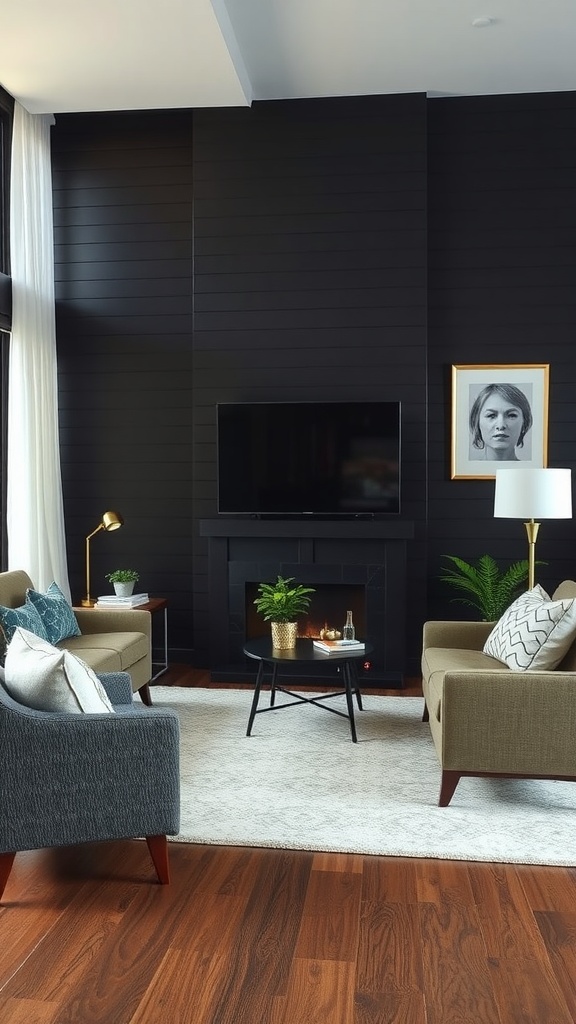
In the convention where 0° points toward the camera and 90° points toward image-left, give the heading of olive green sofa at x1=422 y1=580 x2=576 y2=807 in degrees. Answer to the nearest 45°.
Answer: approximately 90°

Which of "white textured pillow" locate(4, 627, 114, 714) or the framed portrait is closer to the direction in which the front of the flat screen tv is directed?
the white textured pillow

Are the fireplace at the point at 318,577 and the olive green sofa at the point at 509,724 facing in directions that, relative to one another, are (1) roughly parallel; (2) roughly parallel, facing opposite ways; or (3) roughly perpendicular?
roughly perpendicular

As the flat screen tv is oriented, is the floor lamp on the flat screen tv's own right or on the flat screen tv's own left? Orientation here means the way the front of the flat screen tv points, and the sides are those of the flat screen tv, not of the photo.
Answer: on the flat screen tv's own left

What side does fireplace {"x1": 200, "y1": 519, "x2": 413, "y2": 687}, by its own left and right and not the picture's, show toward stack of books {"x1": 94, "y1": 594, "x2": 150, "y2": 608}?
right

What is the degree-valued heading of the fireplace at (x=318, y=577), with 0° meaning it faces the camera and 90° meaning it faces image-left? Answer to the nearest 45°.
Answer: approximately 0°

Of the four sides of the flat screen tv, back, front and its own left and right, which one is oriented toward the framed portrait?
left

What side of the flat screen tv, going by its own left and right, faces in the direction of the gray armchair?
front

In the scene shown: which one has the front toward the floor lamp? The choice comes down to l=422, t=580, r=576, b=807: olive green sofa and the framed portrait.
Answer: the framed portrait

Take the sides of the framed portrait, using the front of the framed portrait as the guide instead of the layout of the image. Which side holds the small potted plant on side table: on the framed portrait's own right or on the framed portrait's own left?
on the framed portrait's own right
